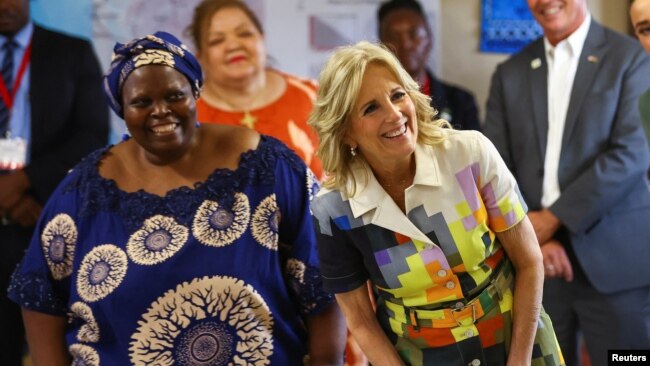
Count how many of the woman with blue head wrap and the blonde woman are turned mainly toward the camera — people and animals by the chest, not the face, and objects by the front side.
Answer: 2

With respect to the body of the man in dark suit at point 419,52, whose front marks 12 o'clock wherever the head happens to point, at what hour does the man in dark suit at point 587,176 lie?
the man in dark suit at point 587,176 is roughly at 11 o'clock from the man in dark suit at point 419,52.

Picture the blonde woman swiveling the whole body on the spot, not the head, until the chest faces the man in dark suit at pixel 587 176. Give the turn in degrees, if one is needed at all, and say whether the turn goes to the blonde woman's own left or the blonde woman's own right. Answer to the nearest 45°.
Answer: approximately 135° to the blonde woman's own left

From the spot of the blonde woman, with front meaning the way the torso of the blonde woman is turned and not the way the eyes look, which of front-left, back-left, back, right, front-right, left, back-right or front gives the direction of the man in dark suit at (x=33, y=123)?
back-right

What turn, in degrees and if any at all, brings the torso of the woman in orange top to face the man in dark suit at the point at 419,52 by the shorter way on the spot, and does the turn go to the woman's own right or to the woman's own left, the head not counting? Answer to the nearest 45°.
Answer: approximately 135° to the woman's own left

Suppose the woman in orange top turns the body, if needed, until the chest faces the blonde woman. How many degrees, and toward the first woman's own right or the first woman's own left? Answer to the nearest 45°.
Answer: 0° — they already face them

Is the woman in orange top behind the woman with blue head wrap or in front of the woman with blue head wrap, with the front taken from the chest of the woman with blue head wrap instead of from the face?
behind
